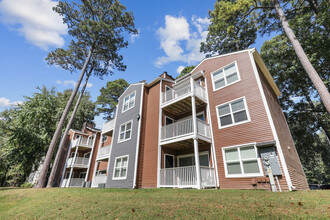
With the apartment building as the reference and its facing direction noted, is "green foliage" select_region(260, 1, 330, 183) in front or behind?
behind

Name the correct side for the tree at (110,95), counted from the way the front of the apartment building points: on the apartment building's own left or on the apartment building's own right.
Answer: on the apartment building's own right

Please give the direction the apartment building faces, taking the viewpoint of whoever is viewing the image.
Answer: facing the viewer and to the left of the viewer

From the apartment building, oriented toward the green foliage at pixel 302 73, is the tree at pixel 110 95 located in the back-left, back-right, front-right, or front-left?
back-left

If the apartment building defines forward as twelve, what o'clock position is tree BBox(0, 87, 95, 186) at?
The tree is roughly at 2 o'clock from the apartment building.
